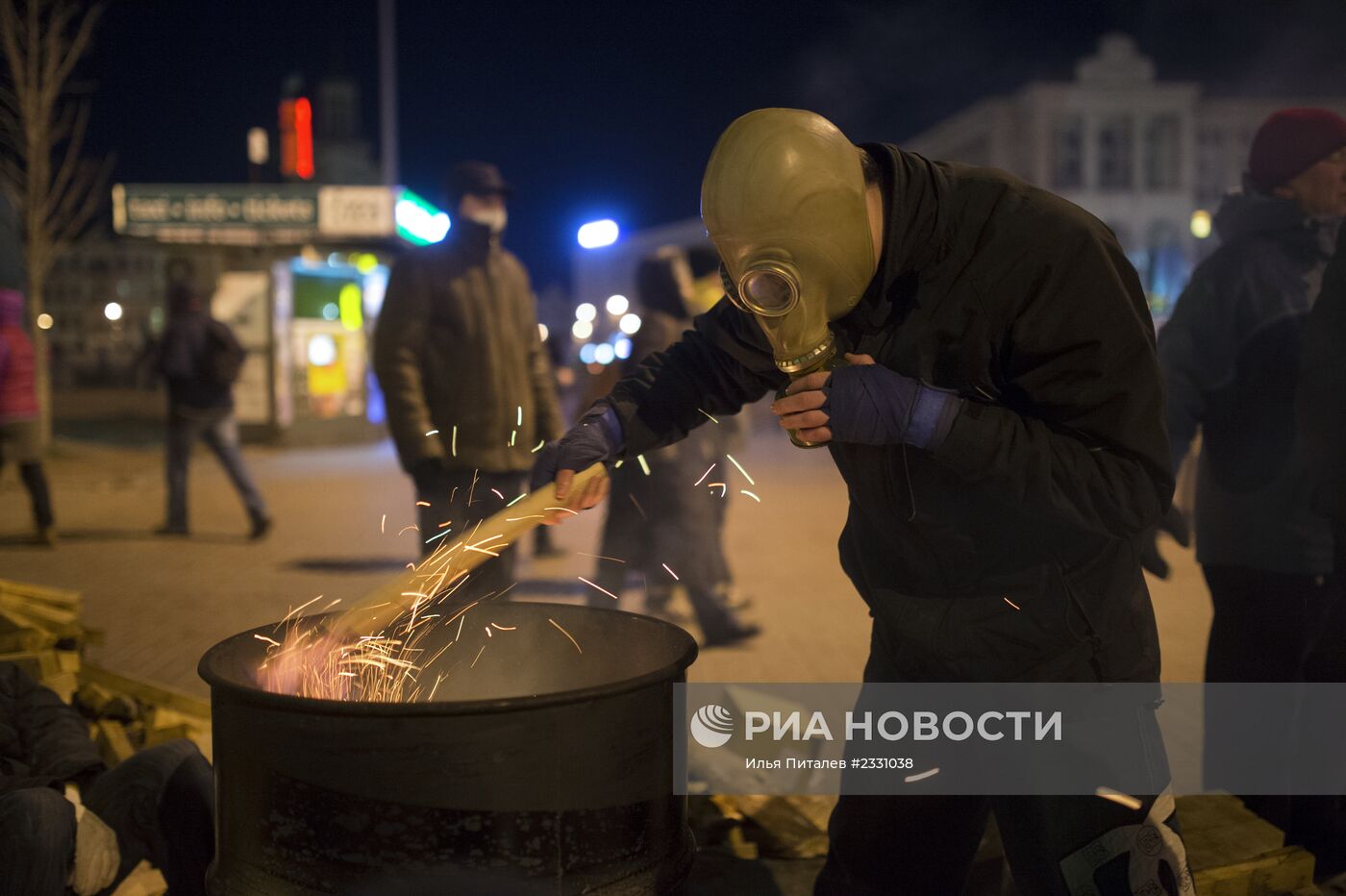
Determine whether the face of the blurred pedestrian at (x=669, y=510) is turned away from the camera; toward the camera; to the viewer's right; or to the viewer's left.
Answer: away from the camera

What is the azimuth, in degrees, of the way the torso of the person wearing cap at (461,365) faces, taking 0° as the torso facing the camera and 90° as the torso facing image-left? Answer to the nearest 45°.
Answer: approximately 315°

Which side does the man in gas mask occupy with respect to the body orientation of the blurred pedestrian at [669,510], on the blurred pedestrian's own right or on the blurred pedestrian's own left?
on the blurred pedestrian's own right

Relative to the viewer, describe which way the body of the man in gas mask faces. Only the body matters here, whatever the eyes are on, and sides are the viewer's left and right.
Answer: facing the viewer and to the left of the viewer
